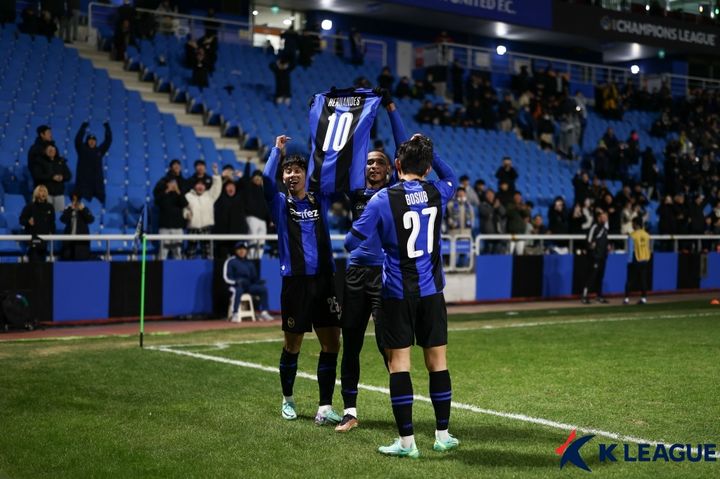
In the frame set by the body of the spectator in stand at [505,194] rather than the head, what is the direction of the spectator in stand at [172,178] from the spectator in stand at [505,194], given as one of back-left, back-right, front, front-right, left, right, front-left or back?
front-right

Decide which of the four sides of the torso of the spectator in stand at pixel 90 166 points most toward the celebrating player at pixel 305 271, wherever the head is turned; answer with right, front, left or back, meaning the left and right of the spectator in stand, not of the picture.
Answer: front

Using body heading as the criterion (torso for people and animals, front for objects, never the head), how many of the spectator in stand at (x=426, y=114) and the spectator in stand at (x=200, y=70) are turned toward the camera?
2

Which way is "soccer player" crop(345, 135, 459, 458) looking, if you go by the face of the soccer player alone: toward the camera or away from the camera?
away from the camera

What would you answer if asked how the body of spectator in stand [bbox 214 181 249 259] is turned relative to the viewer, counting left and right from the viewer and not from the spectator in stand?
facing the viewer

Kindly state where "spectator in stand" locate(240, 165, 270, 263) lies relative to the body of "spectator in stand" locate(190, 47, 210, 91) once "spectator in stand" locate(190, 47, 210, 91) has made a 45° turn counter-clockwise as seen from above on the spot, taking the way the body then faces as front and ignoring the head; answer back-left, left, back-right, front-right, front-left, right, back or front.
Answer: front-right

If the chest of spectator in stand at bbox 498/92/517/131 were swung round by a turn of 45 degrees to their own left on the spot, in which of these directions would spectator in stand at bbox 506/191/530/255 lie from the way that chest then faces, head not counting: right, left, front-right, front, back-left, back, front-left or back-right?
front-right

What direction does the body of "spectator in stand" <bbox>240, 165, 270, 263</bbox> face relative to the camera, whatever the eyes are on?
toward the camera

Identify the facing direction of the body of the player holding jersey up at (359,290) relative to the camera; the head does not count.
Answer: toward the camera

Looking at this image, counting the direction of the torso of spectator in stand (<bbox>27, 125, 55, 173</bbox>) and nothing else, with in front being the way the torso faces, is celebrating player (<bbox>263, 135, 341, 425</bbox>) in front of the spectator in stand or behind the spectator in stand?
in front

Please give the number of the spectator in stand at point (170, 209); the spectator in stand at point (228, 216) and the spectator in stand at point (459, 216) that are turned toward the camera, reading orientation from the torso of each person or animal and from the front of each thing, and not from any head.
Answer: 3

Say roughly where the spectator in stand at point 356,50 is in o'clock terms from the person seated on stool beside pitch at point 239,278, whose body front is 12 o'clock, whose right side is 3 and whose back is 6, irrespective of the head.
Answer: the spectator in stand at point 356,50 is roughly at 8 o'clock from the person seated on stool beside pitch at point 239,278.

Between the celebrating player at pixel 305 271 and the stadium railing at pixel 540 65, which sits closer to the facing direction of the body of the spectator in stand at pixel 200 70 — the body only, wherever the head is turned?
the celebrating player

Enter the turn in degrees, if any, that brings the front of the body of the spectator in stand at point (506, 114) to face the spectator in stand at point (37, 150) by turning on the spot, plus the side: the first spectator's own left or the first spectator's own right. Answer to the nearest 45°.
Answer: approximately 45° to the first spectator's own right

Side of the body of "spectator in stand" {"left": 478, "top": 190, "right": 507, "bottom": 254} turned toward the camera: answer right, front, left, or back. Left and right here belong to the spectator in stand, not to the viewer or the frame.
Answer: front

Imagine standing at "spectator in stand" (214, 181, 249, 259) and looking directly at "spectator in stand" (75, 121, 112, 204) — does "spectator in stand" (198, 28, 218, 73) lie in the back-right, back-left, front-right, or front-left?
front-right
